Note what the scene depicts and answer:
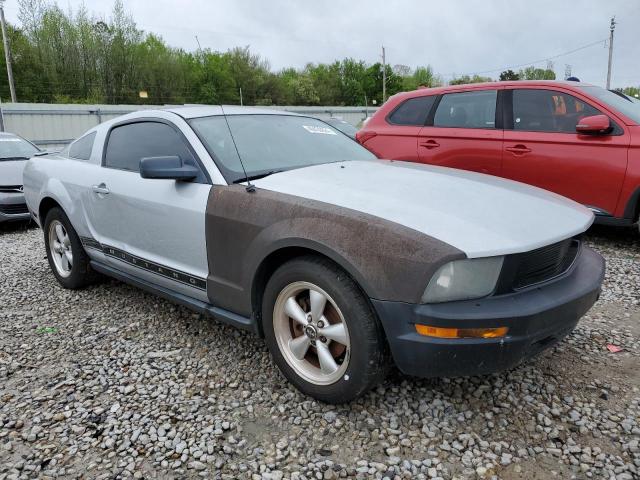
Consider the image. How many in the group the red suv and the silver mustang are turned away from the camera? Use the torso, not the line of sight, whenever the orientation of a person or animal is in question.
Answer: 0

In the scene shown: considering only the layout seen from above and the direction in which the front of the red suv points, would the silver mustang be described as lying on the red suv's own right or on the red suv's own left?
on the red suv's own right

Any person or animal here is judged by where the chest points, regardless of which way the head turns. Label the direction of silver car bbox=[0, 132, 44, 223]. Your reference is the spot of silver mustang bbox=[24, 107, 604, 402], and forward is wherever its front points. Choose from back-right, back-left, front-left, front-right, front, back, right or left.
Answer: back

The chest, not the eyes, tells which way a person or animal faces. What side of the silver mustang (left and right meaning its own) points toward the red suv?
left

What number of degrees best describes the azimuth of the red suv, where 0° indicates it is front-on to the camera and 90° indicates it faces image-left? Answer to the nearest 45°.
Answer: approximately 315°

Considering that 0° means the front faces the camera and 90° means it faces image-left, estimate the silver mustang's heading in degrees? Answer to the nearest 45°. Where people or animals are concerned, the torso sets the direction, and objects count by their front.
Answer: approximately 315°

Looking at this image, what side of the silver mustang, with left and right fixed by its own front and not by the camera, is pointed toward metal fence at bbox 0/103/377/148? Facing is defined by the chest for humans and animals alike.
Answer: back
